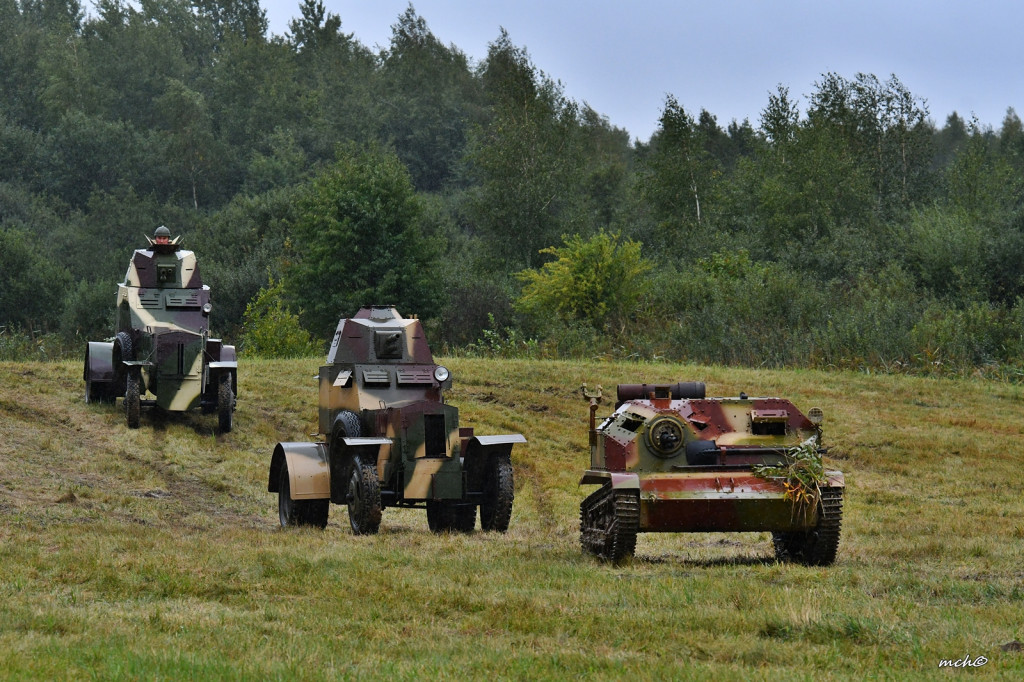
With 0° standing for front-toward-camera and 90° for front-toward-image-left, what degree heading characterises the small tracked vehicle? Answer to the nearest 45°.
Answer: approximately 0°

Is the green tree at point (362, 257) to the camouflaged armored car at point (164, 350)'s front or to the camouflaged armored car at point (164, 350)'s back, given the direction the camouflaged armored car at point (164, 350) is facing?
to the back

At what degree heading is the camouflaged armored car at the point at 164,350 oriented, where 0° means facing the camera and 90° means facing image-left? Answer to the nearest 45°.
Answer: approximately 0°

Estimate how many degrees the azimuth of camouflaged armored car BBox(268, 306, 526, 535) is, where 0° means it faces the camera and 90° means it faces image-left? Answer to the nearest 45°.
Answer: approximately 315°

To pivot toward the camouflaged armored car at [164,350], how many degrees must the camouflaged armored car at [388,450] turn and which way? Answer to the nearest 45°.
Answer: approximately 180°

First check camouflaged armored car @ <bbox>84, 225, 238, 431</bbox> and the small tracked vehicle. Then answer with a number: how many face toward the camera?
2

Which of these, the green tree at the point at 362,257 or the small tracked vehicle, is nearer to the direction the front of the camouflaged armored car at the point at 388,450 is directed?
the small tracked vehicle

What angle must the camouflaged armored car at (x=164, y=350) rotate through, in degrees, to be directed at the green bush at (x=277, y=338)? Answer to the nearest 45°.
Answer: approximately 180°

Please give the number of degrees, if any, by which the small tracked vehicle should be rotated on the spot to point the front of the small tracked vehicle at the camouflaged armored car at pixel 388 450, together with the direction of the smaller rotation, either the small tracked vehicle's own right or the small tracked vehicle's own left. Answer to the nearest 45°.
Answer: approximately 135° to the small tracked vehicle's own right

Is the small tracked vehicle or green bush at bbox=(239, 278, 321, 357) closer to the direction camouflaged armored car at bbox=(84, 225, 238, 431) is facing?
the small tracked vehicle

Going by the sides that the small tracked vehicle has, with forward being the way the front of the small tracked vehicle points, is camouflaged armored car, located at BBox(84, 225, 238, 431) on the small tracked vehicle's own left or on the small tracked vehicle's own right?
on the small tracked vehicle's own right
